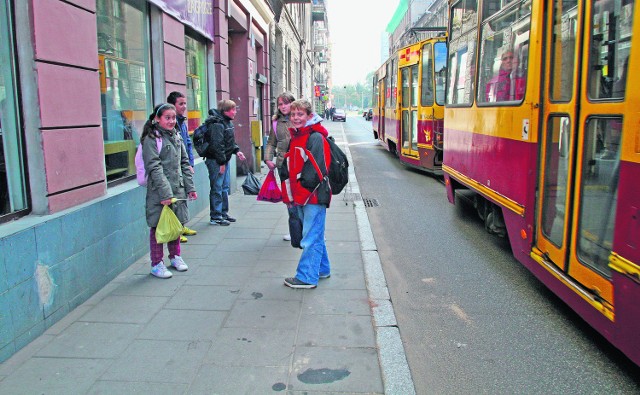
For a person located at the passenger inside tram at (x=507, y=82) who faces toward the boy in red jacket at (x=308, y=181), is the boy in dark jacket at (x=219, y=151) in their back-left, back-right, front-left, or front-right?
front-right

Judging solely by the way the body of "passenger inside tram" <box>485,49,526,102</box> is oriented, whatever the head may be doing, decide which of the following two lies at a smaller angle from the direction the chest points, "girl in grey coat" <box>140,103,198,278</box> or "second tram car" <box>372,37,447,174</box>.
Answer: the girl in grey coat

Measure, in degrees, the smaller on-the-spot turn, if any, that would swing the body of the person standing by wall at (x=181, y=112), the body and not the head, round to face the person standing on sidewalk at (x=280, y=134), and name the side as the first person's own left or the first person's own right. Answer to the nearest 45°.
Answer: approximately 45° to the first person's own left

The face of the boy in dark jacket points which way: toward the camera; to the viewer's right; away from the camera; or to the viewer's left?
to the viewer's right

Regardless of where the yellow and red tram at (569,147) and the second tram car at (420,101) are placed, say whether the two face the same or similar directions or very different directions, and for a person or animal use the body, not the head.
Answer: same or similar directions

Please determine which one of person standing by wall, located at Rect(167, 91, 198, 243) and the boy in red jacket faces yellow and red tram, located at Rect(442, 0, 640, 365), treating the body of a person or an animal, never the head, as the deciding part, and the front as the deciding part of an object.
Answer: the person standing by wall

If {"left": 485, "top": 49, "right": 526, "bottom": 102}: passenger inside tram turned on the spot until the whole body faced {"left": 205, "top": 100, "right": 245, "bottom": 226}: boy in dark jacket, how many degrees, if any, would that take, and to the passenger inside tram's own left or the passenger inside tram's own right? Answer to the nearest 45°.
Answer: approximately 90° to the passenger inside tram's own right

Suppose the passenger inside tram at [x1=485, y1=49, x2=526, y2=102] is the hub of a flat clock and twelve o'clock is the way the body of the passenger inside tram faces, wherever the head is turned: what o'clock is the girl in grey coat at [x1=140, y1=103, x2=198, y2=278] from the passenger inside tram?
The girl in grey coat is roughly at 2 o'clock from the passenger inside tram.

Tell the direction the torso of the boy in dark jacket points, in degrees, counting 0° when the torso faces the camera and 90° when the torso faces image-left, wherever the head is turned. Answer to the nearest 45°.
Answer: approximately 270°

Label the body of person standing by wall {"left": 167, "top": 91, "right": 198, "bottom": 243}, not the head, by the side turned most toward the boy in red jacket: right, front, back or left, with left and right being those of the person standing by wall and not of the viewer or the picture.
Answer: front

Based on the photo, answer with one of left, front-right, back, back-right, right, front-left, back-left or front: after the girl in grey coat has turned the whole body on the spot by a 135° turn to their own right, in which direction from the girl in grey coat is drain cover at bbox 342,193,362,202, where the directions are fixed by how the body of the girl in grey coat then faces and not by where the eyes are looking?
back-right

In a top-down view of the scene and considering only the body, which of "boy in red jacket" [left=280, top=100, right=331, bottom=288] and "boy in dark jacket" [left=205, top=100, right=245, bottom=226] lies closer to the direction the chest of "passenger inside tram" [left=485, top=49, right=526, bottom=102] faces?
the boy in red jacket

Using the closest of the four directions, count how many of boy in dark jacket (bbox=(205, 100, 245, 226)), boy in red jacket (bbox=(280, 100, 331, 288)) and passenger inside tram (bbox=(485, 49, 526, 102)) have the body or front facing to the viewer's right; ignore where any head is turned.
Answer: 1

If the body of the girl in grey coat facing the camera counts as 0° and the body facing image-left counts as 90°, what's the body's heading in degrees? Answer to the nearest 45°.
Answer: approximately 315°
